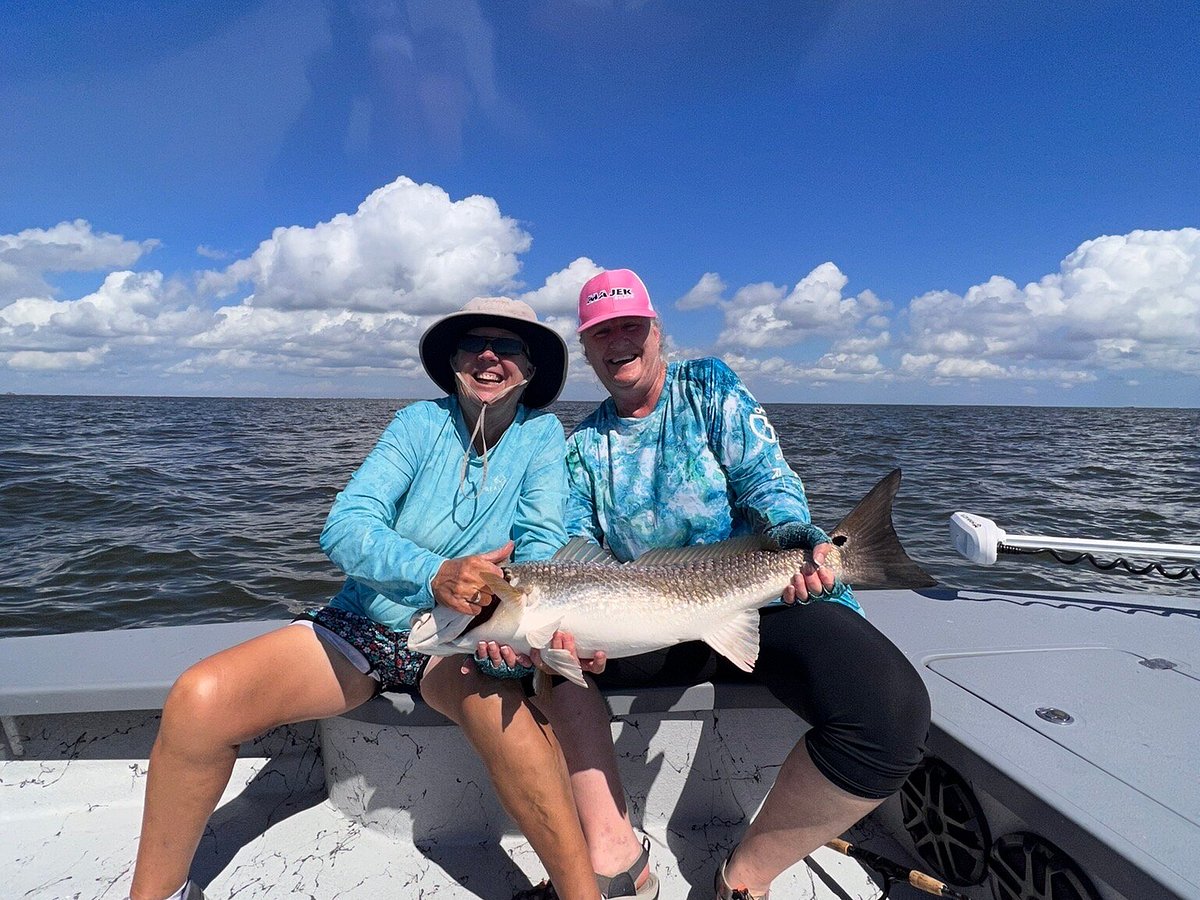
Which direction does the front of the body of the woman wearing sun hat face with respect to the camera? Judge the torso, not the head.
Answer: toward the camera

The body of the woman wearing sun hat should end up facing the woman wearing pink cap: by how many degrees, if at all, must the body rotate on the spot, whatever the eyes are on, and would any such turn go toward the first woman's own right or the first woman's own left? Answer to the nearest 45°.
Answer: approximately 90° to the first woman's own left

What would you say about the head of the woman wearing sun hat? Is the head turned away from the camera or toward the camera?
toward the camera
